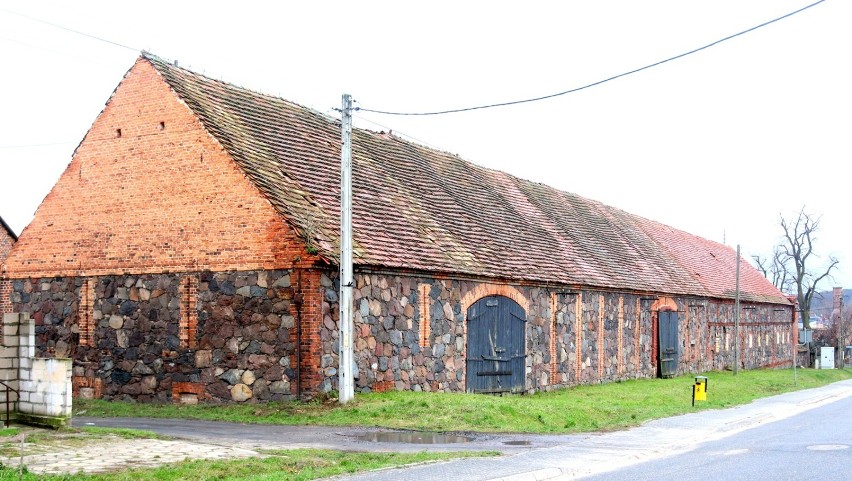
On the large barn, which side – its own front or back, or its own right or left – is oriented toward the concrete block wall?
right

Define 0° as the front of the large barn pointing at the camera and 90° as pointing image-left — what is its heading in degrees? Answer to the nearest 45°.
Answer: approximately 315°
